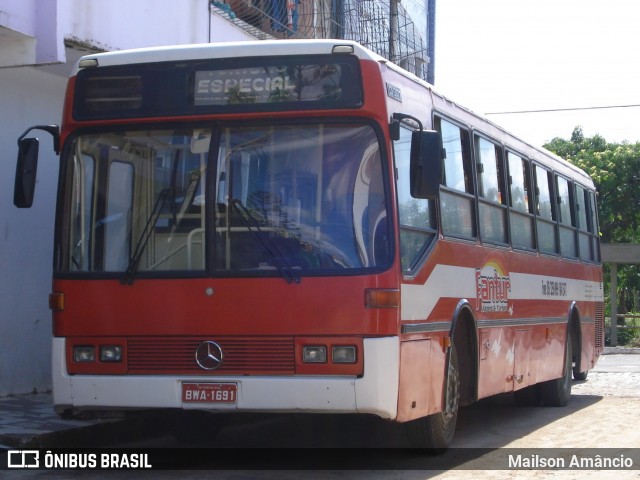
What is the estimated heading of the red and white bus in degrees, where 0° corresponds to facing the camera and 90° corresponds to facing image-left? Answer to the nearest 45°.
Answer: approximately 45°

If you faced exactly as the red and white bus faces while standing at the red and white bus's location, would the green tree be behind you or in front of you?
behind
